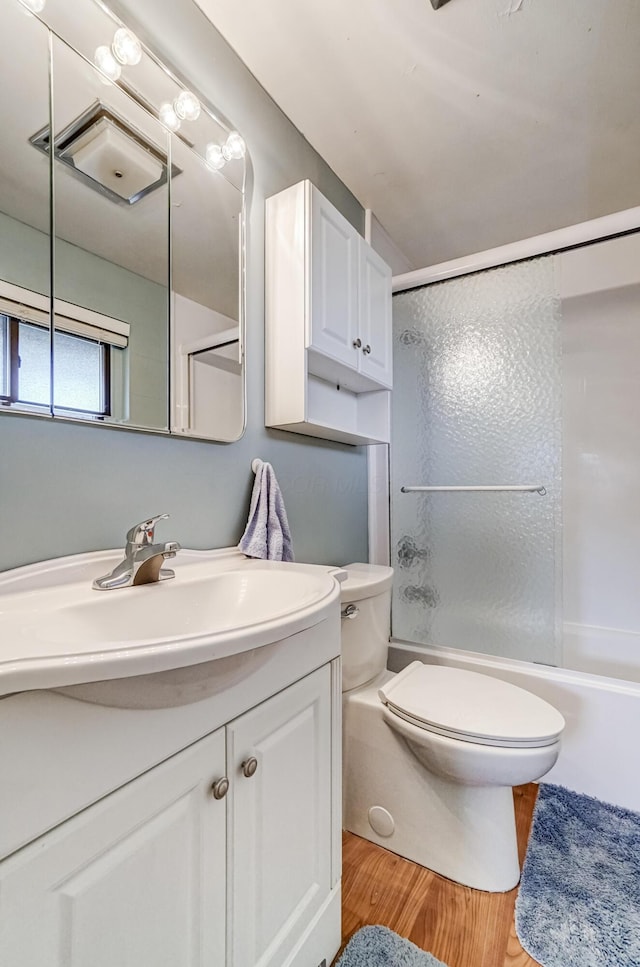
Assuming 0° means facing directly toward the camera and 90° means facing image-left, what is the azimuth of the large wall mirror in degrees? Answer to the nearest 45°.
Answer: approximately 315°

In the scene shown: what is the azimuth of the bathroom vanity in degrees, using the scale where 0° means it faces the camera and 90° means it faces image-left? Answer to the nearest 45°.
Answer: approximately 315°

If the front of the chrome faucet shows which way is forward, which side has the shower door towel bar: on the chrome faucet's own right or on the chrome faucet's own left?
on the chrome faucet's own left

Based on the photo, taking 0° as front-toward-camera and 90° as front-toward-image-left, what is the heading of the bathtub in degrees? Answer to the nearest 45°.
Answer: approximately 45°

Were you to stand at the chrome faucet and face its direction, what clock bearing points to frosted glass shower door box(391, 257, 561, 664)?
The frosted glass shower door is roughly at 10 o'clock from the chrome faucet.

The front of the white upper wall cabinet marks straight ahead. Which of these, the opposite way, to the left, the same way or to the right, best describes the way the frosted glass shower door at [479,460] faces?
to the right

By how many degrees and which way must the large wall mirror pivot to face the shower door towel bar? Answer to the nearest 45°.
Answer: approximately 45° to its left
